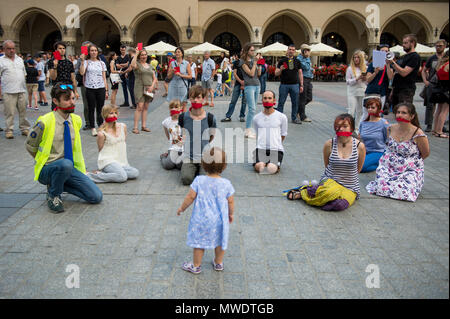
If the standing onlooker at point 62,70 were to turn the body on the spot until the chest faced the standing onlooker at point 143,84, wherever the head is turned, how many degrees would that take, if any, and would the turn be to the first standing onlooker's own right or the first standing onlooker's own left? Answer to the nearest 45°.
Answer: approximately 90° to the first standing onlooker's own left

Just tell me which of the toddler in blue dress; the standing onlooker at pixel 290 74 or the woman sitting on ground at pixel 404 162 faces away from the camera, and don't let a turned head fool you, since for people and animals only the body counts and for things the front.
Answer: the toddler in blue dress

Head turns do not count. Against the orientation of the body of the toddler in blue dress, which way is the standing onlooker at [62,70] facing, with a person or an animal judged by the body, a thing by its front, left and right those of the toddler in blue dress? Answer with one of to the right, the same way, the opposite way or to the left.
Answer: the opposite way

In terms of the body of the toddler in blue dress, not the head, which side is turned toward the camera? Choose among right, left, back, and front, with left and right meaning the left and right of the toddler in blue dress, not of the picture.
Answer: back

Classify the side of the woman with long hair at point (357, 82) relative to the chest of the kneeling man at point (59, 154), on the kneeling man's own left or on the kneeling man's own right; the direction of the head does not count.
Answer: on the kneeling man's own left

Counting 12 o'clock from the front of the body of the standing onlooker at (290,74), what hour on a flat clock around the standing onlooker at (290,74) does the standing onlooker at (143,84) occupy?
the standing onlooker at (143,84) is roughly at 2 o'clock from the standing onlooker at (290,74).

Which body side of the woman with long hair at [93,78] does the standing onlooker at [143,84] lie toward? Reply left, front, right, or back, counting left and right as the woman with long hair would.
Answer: left

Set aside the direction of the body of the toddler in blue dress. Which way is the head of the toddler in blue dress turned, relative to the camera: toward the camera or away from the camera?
away from the camera
